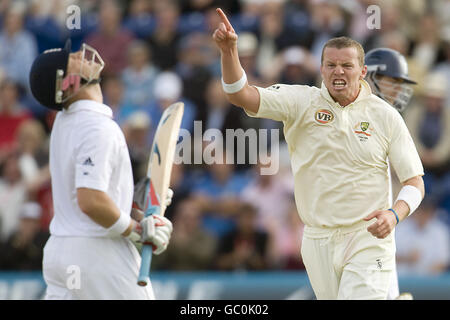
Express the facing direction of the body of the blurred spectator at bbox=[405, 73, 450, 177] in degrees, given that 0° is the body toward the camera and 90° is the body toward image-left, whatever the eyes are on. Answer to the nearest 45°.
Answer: approximately 0°

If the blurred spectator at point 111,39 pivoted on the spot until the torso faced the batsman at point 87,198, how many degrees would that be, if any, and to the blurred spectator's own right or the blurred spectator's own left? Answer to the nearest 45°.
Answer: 0° — they already face them

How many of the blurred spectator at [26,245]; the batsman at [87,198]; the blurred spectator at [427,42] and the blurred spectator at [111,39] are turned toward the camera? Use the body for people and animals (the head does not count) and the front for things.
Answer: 3

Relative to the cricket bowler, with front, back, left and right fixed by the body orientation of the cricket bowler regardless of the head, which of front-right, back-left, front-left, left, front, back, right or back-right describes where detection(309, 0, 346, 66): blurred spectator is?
back

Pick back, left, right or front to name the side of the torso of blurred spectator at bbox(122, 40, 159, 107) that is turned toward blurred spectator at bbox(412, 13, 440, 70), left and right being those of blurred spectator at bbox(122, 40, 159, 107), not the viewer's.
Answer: left

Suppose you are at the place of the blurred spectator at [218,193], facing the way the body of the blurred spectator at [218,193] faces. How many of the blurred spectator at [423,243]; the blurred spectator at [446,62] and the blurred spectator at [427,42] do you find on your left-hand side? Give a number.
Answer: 3

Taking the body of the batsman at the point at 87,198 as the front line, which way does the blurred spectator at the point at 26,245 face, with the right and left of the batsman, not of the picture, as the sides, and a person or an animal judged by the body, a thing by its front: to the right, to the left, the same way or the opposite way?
to the right

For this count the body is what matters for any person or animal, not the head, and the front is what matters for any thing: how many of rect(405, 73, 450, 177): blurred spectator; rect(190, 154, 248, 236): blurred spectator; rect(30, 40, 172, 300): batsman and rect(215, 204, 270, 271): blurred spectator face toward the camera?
3

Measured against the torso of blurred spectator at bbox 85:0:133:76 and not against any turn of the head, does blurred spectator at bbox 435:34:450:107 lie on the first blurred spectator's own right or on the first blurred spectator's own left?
on the first blurred spectator's own left
